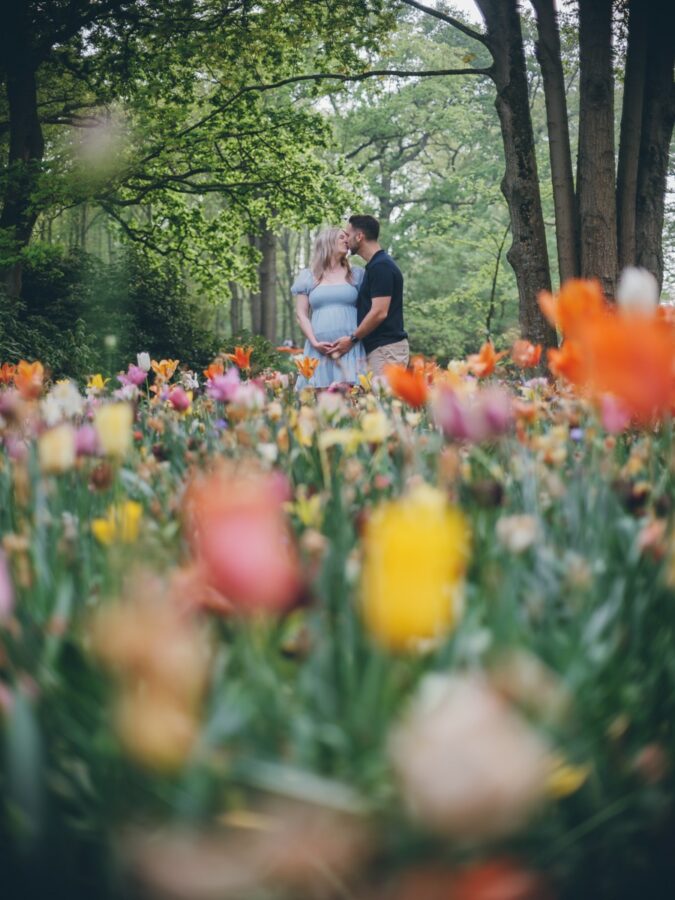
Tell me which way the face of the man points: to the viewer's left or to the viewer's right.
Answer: to the viewer's left

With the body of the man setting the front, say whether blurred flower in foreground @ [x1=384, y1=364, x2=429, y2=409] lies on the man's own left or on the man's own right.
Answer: on the man's own left

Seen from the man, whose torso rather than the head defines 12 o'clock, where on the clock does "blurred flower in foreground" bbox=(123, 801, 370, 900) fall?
The blurred flower in foreground is roughly at 9 o'clock from the man.

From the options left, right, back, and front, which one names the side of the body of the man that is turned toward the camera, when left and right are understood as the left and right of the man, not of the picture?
left

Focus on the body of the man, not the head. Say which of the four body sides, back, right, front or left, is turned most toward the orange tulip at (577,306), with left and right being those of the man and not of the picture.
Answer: left

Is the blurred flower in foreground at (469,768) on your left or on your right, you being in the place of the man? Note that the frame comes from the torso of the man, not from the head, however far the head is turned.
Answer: on your left

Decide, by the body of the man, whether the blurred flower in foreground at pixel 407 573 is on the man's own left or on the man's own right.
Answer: on the man's own left

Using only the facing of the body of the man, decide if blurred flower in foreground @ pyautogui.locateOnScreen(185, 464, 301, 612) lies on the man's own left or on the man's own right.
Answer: on the man's own left

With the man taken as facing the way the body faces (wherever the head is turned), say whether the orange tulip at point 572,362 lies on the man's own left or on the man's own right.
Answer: on the man's own left

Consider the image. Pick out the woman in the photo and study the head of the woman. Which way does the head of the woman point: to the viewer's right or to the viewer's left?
to the viewer's right

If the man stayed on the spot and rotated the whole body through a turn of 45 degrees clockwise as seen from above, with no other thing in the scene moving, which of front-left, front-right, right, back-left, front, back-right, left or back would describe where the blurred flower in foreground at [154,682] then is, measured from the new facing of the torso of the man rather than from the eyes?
back-left
